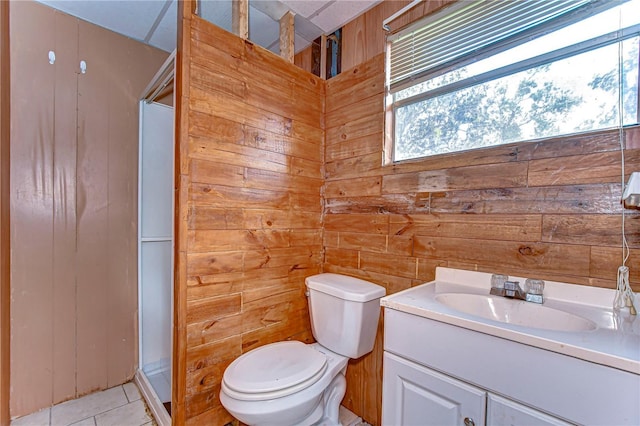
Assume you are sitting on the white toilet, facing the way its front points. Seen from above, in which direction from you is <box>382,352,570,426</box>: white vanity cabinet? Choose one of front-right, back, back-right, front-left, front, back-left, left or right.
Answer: left

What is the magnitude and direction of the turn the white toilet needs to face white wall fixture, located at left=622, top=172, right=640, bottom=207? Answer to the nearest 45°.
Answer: approximately 90° to its left

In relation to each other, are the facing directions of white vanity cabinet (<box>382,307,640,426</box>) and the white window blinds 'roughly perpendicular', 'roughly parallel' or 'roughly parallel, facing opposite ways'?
roughly parallel

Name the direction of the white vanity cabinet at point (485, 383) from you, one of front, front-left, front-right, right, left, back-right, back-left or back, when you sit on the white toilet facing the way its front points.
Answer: left

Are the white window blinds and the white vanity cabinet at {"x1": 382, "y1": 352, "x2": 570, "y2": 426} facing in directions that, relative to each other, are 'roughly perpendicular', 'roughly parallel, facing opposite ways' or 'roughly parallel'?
roughly parallel

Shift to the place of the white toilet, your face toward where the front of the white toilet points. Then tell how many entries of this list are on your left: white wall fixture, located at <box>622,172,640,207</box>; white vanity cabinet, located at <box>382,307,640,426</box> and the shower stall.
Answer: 2

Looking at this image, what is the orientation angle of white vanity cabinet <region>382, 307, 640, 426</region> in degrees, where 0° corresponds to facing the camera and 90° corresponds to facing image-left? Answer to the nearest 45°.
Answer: approximately 45°

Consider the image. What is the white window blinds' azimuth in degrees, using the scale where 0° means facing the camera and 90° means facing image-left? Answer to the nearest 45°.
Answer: approximately 45°

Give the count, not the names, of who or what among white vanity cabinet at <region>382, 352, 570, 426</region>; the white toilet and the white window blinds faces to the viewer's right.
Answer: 0

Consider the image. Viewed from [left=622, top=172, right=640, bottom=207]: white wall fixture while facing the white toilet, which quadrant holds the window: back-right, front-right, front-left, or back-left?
front-right

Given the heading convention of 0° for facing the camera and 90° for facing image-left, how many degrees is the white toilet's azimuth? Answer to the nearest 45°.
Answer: approximately 45°

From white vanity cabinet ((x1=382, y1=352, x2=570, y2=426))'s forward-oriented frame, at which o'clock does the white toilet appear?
The white toilet is roughly at 2 o'clock from the white vanity cabinet.
